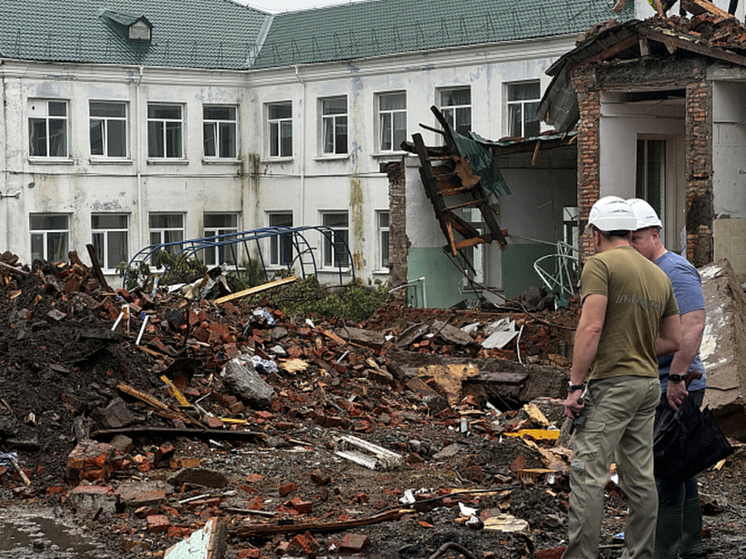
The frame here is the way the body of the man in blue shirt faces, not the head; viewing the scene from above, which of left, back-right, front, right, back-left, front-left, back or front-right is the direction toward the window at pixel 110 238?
front-right

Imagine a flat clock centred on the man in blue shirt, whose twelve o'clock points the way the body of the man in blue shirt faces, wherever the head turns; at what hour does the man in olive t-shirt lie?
The man in olive t-shirt is roughly at 10 o'clock from the man in blue shirt.

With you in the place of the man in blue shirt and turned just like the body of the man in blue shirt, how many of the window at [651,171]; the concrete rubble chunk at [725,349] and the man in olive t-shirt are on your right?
2

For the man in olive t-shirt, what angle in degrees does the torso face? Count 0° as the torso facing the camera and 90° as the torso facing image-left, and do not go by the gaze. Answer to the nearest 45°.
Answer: approximately 135°

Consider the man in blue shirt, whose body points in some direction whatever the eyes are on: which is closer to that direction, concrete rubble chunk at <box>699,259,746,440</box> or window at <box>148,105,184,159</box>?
the window

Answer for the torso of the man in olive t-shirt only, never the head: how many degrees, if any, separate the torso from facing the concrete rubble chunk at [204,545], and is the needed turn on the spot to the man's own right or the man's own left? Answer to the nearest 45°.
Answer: approximately 45° to the man's own left

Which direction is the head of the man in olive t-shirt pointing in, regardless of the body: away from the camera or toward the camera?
away from the camera

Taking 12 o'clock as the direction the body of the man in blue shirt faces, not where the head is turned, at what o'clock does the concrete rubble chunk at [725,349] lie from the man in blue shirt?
The concrete rubble chunk is roughly at 3 o'clock from the man in blue shirt.

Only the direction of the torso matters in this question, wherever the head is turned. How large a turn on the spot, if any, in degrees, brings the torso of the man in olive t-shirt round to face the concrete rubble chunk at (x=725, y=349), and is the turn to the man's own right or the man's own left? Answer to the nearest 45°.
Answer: approximately 45° to the man's own right

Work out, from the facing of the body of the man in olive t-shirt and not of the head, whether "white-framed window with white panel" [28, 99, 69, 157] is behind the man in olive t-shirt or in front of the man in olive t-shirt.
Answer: in front
